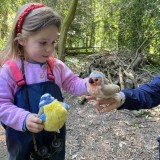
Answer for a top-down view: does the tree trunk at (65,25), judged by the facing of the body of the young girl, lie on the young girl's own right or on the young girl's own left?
on the young girl's own left

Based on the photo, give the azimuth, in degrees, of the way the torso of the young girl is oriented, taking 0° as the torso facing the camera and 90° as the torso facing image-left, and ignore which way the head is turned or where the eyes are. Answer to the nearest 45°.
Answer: approximately 315°
